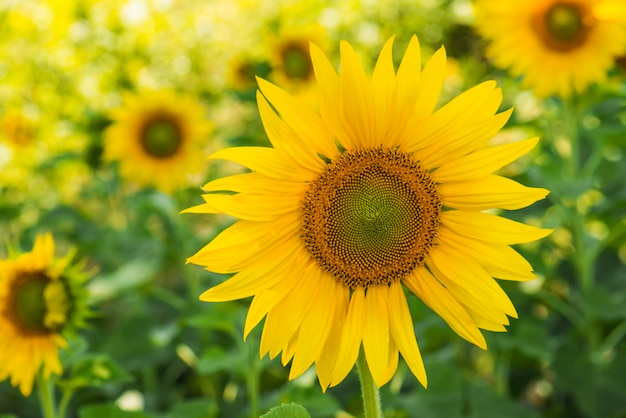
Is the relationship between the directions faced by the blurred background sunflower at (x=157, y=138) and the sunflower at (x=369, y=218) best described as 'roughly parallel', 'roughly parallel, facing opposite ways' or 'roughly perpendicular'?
roughly parallel

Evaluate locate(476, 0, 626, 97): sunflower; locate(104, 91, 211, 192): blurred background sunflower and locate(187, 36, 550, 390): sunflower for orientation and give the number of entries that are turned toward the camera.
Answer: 3

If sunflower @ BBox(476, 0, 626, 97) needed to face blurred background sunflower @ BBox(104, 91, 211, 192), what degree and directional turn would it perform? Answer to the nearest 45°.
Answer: approximately 90° to its right

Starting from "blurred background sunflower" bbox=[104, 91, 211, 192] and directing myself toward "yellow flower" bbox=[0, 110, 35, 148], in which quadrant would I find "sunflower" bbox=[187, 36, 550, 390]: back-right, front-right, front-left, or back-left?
back-left

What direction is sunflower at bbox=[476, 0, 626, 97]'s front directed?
toward the camera

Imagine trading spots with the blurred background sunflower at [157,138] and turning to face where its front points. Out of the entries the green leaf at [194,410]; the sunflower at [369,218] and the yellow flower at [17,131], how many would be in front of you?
2

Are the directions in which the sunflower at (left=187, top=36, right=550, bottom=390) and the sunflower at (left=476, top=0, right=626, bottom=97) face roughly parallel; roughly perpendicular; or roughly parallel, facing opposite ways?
roughly parallel

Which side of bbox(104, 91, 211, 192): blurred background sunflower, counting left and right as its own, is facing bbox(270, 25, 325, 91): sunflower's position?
back

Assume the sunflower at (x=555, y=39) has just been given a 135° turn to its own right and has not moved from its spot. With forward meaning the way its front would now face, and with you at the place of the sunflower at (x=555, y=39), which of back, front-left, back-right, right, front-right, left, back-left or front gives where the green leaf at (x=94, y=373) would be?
left

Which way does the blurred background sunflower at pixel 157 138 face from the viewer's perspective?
toward the camera

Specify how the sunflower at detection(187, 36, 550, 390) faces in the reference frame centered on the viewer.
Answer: facing the viewer

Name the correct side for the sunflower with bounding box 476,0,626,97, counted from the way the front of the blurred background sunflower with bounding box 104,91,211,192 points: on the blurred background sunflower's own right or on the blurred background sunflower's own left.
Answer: on the blurred background sunflower's own left

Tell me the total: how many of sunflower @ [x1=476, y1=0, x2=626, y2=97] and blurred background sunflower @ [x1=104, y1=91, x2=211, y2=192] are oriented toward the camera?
2

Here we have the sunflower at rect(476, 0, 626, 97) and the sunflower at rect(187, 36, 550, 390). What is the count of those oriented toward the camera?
2

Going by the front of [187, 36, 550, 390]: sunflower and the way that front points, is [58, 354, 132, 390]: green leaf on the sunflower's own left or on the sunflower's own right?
on the sunflower's own right
